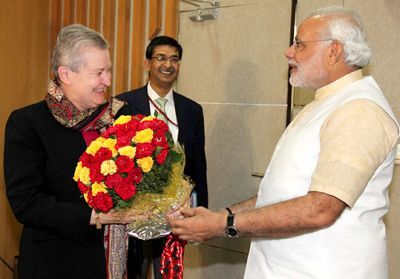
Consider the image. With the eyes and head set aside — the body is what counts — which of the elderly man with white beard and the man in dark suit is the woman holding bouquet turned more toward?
the elderly man with white beard

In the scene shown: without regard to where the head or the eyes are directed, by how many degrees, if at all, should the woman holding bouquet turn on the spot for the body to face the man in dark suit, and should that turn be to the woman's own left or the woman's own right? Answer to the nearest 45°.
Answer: approximately 90° to the woman's own left

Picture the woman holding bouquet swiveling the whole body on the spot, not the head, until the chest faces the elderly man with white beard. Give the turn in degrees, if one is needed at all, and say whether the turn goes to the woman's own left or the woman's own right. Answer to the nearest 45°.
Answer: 0° — they already face them

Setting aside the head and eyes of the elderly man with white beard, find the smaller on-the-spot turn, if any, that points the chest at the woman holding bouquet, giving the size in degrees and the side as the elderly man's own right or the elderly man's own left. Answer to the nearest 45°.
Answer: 0° — they already face them

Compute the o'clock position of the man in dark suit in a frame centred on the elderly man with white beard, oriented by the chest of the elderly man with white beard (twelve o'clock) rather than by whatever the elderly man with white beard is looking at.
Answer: The man in dark suit is roughly at 2 o'clock from the elderly man with white beard.

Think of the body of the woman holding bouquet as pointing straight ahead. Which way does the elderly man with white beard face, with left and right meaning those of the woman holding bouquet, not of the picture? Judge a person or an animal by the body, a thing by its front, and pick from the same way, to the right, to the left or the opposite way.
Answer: the opposite way

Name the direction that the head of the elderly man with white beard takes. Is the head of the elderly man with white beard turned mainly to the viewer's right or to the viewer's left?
to the viewer's left

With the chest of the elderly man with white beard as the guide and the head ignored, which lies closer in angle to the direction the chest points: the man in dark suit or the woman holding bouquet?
the woman holding bouquet

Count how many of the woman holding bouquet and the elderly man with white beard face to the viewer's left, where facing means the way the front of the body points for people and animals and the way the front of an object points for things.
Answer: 1

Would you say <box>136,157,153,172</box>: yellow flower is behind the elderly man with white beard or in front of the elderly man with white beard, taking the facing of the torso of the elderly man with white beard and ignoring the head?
in front

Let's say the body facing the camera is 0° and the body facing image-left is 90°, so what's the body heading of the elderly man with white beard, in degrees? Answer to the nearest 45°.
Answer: approximately 90°

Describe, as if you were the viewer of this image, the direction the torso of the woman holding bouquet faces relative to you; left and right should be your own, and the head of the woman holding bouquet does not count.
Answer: facing the viewer and to the right of the viewer
